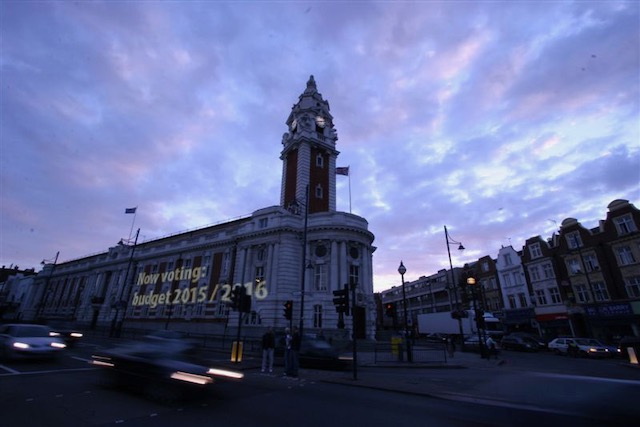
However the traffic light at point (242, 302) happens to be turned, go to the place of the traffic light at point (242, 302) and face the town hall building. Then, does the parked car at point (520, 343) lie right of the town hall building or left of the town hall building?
right

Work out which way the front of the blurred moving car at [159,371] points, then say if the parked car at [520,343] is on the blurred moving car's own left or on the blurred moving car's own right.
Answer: on the blurred moving car's own left

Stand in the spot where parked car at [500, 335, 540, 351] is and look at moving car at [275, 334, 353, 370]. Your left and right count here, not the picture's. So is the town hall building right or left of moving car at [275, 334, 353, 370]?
right

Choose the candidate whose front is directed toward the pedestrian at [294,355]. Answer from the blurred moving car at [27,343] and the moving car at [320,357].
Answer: the blurred moving car

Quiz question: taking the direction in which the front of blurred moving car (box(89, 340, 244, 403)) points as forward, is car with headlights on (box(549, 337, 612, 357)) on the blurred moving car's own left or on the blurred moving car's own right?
on the blurred moving car's own left

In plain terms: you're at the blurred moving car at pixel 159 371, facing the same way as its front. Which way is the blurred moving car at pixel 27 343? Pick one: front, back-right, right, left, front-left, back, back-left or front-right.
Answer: back

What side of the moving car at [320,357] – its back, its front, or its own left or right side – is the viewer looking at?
right

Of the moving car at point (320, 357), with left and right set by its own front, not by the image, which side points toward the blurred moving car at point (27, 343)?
back

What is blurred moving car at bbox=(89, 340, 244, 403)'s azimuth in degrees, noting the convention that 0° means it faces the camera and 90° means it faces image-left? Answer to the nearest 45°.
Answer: approximately 315°

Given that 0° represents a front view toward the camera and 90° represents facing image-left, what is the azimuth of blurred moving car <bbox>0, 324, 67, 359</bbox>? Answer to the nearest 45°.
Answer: approximately 315°

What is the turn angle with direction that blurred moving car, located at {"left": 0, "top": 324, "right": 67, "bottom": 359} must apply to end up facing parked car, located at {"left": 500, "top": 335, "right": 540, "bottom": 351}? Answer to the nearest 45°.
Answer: approximately 45° to its left

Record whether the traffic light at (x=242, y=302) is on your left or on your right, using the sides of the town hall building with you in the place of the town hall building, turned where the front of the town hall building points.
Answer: on your right

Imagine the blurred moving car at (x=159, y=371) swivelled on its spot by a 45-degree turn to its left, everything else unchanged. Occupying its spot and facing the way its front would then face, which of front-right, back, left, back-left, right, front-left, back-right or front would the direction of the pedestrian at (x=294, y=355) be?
front-left
